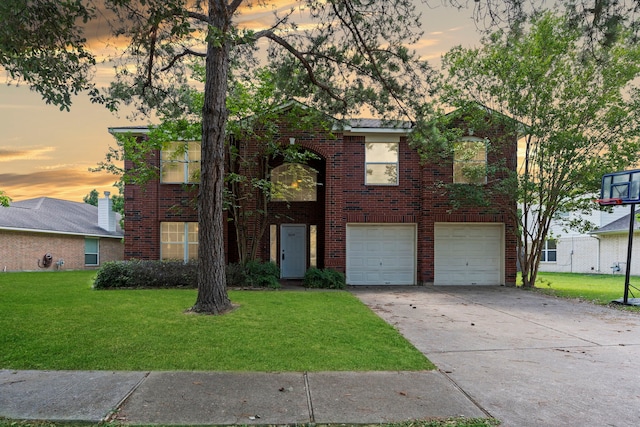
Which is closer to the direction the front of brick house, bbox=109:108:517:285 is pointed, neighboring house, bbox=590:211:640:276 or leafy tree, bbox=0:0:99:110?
the leafy tree

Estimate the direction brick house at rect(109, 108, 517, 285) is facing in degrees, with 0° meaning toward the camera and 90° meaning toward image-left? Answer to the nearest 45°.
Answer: approximately 0°

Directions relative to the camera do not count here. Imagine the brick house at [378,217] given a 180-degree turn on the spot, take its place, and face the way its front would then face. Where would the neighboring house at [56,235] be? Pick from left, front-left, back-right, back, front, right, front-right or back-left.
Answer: front-left

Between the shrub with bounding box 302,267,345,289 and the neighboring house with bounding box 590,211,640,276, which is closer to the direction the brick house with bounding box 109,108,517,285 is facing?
the shrub

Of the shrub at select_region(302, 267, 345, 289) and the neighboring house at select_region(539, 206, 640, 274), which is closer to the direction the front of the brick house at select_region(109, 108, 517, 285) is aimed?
the shrub

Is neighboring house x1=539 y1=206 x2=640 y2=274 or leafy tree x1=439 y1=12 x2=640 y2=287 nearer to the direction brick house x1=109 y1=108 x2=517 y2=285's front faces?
the leafy tree
